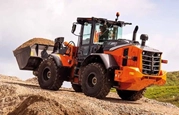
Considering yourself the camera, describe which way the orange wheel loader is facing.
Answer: facing away from the viewer and to the left of the viewer

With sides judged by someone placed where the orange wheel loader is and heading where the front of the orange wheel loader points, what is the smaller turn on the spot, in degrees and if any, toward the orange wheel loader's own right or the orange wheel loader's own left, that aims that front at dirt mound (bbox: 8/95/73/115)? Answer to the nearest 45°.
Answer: approximately 135° to the orange wheel loader's own left
